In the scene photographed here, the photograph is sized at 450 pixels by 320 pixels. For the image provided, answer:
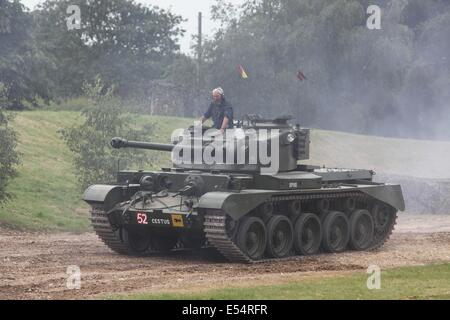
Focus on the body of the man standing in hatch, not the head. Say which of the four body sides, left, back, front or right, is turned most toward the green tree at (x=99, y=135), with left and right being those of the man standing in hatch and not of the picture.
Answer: right

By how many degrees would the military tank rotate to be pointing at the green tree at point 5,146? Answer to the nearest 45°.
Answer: approximately 90° to its right

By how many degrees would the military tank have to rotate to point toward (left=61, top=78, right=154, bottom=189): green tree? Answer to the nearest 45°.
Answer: approximately 90° to its right

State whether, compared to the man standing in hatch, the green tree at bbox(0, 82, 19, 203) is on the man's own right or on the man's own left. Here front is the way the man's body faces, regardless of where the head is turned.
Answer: on the man's own right

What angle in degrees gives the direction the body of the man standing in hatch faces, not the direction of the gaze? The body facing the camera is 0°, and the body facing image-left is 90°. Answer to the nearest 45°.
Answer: approximately 45°
